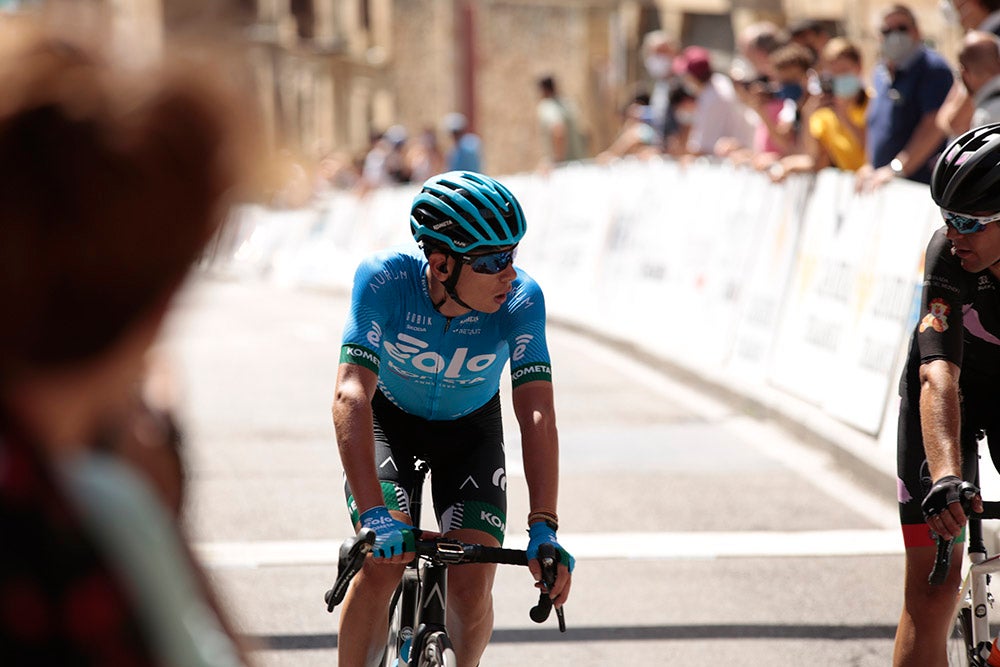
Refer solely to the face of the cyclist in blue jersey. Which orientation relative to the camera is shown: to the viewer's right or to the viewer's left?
to the viewer's right

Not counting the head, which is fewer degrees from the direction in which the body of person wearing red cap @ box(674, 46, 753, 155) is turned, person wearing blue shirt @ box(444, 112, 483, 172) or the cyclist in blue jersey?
the cyclist in blue jersey

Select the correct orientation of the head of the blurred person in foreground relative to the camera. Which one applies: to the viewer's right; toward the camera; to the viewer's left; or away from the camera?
away from the camera

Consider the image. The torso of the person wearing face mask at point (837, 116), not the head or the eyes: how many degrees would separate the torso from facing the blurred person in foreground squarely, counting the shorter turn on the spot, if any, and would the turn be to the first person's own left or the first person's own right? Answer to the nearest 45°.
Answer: approximately 45° to the first person's own left

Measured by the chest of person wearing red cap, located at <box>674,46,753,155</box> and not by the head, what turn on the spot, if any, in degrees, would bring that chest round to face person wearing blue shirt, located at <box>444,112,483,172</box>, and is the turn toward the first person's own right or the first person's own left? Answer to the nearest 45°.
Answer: approximately 90° to the first person's own right

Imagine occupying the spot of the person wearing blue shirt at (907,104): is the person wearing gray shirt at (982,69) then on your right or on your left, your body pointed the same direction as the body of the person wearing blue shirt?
on your left

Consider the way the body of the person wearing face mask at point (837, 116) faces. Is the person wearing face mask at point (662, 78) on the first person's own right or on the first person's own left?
on the first person's own right

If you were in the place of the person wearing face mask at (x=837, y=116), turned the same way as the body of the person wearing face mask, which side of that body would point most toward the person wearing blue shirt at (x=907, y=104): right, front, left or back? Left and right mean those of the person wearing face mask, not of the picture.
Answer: left
